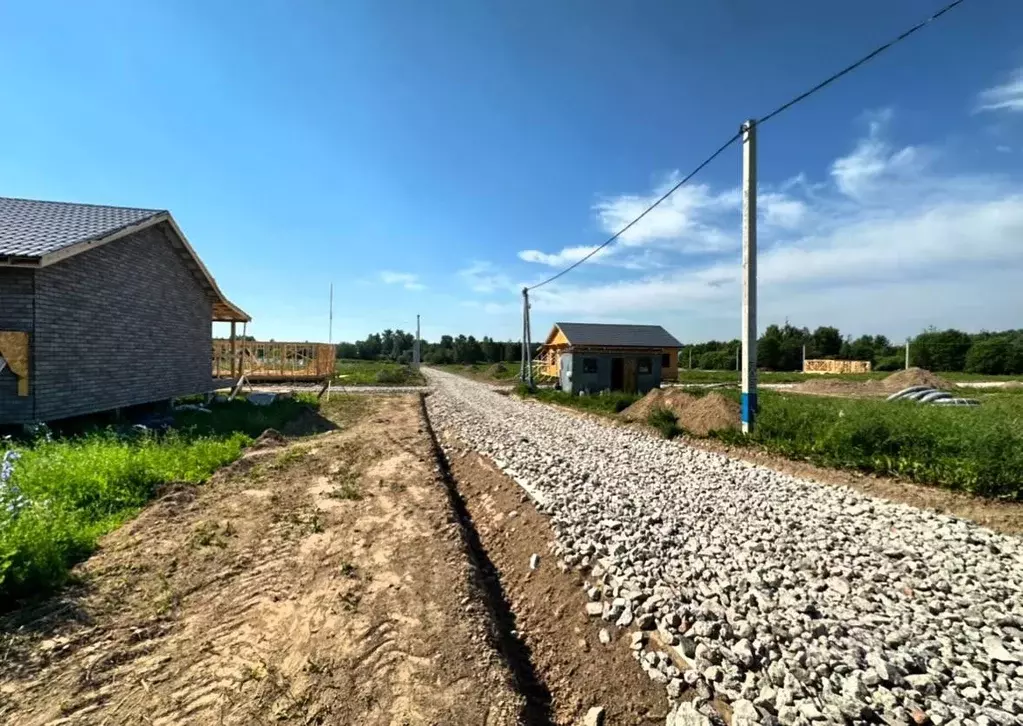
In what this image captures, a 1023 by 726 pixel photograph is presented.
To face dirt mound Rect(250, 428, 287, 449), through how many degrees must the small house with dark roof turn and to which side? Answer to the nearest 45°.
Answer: approximately 45° to its right

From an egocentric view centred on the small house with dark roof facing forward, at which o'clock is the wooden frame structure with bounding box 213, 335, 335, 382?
The wooden frame structure is roughly at 3 o'clock from the small house with dark roof.

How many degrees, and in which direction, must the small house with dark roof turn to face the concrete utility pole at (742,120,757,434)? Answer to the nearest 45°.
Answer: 0° — it already faces it

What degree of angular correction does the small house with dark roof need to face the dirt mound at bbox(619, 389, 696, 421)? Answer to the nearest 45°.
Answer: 0° — it already faces it

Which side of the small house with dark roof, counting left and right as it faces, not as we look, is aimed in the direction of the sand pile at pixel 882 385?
left

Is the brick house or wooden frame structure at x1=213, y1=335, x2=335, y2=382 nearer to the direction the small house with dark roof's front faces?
the brick house

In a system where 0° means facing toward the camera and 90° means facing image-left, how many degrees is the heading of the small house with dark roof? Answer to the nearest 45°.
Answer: approximately 0°

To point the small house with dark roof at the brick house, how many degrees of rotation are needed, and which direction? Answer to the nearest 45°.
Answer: approximately 45° to its right

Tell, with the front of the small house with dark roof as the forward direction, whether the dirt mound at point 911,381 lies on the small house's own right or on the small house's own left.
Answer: on the small house's own left
